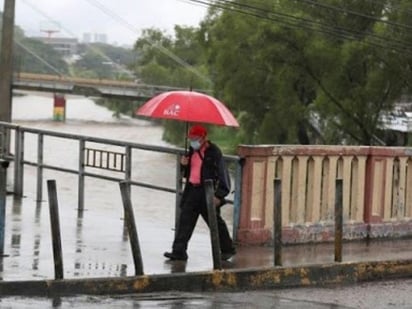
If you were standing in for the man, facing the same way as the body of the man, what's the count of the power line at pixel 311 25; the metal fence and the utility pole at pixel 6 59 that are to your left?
0

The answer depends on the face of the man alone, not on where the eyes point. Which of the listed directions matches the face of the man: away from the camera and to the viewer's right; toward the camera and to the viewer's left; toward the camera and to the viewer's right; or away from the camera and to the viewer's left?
toward the camera and to the viewer's left

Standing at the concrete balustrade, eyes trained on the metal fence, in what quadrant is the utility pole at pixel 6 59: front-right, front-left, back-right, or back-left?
front-right

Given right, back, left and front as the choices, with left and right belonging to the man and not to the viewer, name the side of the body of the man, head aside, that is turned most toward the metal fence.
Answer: right

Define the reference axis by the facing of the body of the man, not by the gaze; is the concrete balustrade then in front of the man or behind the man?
behind

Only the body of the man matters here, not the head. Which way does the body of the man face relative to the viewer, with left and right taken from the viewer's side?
facing the viewer and to the left of the viewer

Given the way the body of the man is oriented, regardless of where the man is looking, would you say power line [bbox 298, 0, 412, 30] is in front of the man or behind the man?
behind

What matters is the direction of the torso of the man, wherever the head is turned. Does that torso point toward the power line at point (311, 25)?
no

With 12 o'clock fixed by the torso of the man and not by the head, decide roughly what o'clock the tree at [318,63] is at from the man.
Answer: The tree is roughly at 5 o'clock from the man.
